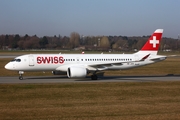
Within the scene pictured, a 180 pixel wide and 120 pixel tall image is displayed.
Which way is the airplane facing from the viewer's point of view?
to the viewer's left
